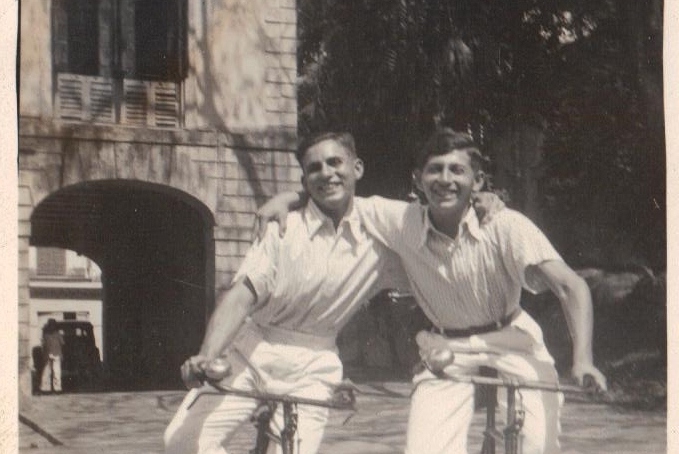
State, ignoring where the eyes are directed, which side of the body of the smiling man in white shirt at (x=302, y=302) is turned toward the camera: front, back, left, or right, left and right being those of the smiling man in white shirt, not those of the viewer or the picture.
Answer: front

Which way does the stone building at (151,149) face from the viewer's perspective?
toward the camera

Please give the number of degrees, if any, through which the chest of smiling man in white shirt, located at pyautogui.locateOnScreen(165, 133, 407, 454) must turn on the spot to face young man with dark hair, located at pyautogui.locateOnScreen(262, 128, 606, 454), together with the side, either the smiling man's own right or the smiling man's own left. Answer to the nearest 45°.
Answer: approximately 90° to the smiling man's own left

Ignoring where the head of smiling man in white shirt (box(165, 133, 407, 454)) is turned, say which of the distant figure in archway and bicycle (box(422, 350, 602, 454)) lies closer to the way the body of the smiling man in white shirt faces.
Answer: the bicycle

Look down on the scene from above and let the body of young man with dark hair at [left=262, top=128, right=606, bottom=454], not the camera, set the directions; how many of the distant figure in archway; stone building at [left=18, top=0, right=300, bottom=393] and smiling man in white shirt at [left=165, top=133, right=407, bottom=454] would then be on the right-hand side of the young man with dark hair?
3

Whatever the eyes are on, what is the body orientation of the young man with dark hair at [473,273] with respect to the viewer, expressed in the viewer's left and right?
facing the viewer

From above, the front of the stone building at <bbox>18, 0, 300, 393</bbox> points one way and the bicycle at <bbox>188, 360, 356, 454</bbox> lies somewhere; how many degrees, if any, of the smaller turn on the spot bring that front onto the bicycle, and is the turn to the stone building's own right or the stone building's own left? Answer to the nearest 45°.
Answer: approximately 45° to the stone building's own left
